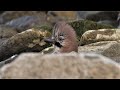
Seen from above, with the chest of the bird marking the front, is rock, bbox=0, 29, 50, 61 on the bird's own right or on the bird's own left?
on the bird's own right

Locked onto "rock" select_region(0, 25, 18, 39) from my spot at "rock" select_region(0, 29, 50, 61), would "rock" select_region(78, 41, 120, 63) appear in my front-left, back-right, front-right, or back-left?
back-right

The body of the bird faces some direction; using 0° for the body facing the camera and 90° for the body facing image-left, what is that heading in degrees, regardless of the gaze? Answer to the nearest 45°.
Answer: approximately 90°
